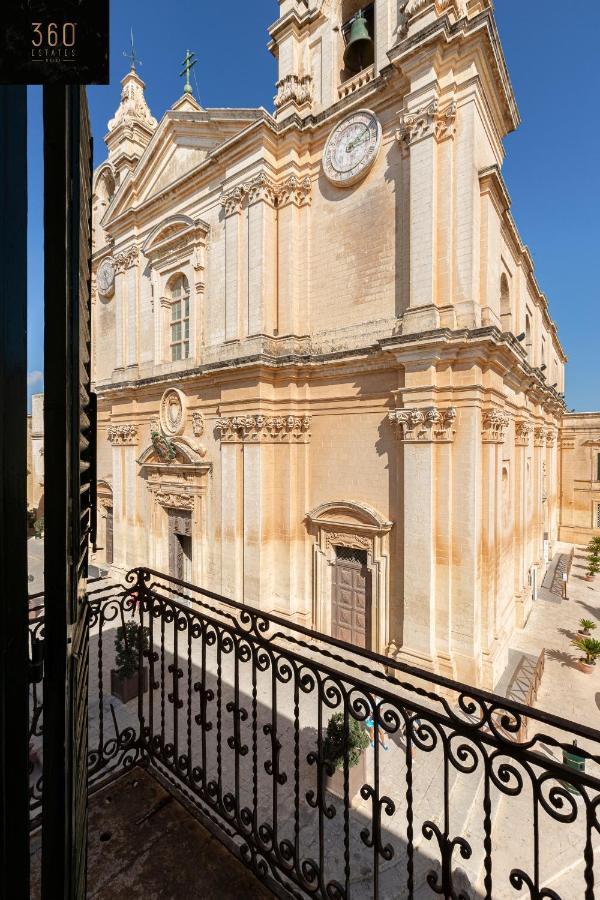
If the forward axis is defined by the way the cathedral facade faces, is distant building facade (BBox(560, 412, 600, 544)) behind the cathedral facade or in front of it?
behind

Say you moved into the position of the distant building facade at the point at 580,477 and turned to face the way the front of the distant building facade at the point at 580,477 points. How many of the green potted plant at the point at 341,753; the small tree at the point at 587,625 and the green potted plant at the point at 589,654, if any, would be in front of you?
3

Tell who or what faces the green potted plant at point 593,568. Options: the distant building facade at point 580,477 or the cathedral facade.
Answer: the distant building facade

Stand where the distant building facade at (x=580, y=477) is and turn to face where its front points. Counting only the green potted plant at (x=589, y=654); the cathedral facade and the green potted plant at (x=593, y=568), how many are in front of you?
3

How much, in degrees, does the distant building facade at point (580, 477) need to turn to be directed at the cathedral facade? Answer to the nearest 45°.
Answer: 0° — it already faces it

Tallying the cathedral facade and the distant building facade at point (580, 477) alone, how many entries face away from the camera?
0

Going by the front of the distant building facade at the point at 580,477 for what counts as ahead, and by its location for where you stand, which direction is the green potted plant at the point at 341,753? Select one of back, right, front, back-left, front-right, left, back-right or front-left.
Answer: front

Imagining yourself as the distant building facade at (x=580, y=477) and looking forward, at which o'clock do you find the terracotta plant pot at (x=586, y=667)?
The terracotta plant pot is roughly at 12 o'clock from the distant building facade.

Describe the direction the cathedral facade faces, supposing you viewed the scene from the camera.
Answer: facing the viewer and to the left of the viewer

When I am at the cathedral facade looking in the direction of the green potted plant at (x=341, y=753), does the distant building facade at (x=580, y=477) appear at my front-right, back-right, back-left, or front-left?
back-left

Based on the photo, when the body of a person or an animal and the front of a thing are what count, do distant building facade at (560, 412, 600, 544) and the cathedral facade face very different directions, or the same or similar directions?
same or similar directions

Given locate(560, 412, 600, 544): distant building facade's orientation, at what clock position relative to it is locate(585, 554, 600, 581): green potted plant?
The green potted plant is roughly at 12 o'clock from the distant building facade.

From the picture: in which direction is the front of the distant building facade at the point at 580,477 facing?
toward the camera

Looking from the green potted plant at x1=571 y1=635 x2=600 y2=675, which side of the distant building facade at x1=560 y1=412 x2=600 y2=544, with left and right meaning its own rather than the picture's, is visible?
front
